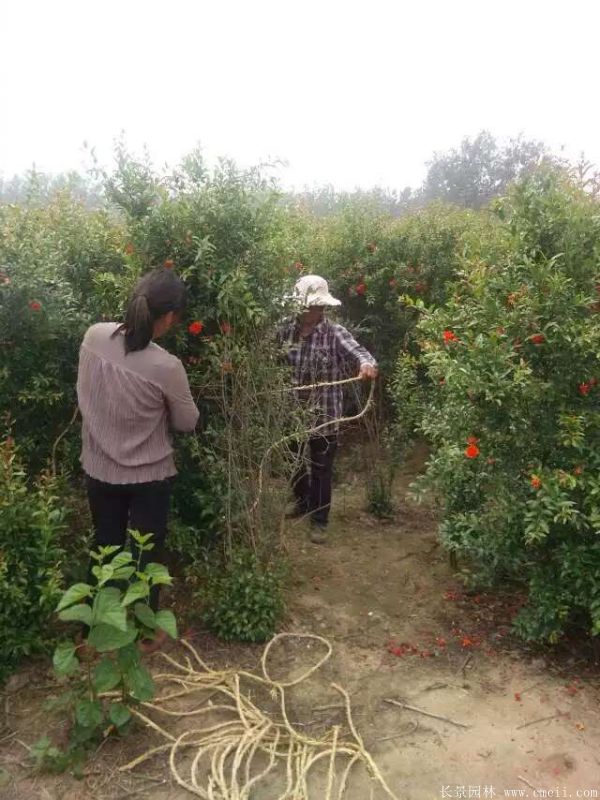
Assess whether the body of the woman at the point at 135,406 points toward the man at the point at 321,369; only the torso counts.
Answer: yes

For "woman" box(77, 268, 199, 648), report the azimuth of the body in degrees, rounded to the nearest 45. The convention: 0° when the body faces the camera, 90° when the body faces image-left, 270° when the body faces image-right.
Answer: approximately 225°

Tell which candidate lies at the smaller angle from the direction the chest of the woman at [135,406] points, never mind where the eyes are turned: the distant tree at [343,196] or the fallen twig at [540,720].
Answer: the distant tree

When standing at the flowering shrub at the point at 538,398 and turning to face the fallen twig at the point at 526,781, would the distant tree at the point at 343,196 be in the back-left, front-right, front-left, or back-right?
back-right

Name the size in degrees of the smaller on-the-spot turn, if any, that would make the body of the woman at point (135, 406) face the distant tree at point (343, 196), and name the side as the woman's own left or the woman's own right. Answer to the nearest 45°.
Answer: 0° — they already face it

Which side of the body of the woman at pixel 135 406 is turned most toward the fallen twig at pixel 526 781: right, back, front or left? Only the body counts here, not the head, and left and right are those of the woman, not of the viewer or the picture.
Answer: right

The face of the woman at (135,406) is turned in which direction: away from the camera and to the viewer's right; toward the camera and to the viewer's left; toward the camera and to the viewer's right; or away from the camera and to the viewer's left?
away from the camera and to the viewer's right
